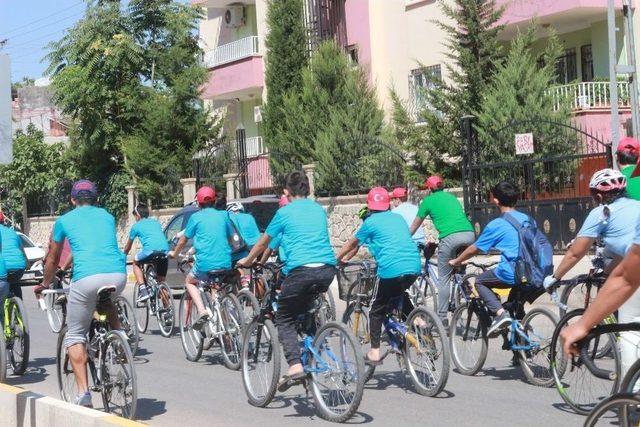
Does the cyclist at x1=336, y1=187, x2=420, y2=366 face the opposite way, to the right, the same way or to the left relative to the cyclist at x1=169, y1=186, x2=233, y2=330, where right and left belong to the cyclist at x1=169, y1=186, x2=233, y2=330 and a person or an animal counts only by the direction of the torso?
the same way

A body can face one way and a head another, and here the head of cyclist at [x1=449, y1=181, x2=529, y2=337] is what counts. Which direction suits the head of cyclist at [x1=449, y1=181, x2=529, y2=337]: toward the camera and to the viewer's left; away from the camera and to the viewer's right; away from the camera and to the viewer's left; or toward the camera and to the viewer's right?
away from the camera and to the viewer's left

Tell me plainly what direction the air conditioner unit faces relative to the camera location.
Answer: facing the viewer and to the left of the viewer

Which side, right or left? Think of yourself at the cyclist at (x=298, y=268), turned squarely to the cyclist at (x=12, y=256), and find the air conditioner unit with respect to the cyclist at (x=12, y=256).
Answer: right

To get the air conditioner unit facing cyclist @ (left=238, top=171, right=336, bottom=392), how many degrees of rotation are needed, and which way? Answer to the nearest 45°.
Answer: approximately 45° to its left

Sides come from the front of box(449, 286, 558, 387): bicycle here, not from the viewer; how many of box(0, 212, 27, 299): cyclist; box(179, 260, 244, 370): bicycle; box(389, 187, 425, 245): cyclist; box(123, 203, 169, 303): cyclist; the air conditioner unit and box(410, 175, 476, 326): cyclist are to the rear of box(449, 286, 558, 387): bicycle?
0

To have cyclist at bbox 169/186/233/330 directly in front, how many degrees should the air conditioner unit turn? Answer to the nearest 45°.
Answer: approximately 45° to its left

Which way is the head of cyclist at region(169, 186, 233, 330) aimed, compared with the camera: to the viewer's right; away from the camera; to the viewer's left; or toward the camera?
away from the camera

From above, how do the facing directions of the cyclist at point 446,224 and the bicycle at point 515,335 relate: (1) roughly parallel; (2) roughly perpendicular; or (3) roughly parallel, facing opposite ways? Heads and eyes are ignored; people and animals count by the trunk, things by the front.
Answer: roughly parallel

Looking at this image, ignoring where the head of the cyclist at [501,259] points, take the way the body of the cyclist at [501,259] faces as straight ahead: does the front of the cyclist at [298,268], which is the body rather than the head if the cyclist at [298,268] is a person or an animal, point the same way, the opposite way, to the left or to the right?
the same way

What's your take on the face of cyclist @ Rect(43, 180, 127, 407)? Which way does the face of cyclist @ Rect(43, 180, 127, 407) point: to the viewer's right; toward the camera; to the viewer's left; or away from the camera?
away from the camera

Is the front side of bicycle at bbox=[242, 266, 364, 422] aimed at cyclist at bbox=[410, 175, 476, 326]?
no

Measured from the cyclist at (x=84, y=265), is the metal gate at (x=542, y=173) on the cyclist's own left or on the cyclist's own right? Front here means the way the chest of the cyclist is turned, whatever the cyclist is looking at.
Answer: on the cyclist's own right

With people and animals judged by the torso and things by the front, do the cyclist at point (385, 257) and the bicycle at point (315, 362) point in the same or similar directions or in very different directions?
same or similar directions

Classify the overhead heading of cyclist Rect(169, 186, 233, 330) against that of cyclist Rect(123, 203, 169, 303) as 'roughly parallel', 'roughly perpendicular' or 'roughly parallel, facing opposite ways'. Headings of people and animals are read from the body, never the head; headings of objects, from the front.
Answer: roughly parallel

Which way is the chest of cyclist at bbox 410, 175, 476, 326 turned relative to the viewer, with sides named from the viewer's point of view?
facing away from the viewer and to the left of the viewer

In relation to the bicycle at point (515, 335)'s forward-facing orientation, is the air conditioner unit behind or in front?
in front
